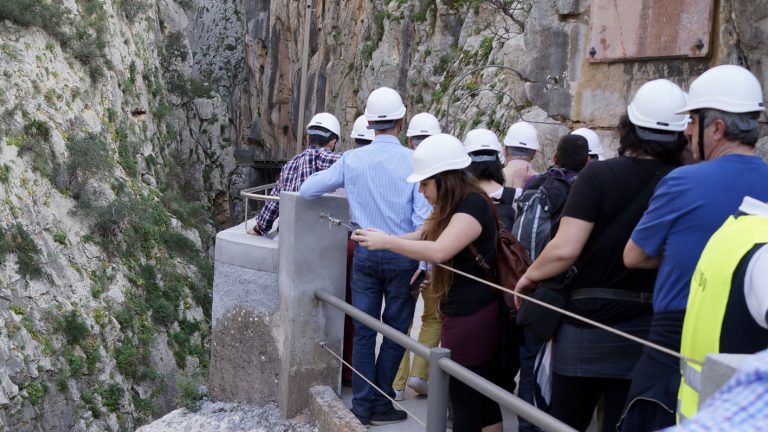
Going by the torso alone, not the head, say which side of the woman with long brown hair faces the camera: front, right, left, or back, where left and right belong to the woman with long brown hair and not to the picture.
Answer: left

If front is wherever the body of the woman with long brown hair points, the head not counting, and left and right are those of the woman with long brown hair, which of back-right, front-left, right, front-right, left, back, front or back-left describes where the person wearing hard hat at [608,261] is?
back-left

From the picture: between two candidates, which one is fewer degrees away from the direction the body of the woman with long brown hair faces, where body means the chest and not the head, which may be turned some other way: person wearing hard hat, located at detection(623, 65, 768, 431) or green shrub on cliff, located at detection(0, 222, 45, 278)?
the green shrub on cliff

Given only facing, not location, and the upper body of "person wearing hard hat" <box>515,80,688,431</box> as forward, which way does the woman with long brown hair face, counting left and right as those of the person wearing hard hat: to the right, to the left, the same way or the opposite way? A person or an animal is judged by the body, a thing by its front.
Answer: to the left

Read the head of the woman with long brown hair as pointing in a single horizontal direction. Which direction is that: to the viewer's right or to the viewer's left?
to the viewer's left

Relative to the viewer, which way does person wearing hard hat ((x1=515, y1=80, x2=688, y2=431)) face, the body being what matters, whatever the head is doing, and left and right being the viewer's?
facing away from the viewer

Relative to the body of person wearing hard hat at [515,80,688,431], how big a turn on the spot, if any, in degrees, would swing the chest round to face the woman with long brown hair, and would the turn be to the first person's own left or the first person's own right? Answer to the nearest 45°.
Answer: approximately 45° to the first person's own left

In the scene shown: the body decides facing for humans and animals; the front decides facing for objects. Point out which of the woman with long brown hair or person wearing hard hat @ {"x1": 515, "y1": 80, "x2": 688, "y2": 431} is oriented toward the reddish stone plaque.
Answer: the person wearing hard hat

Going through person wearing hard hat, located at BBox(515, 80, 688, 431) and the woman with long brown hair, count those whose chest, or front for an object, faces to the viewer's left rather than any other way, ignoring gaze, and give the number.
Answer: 1

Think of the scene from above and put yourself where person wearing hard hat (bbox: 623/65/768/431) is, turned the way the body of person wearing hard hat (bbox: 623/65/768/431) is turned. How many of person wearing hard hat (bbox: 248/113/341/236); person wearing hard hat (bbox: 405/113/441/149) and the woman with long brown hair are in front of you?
3

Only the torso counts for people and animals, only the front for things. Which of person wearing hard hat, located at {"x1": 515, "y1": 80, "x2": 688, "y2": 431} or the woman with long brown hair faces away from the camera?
the person wearing hard hat

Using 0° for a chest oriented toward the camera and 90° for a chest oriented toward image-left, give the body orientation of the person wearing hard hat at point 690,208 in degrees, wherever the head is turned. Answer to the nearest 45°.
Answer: approximately 135°

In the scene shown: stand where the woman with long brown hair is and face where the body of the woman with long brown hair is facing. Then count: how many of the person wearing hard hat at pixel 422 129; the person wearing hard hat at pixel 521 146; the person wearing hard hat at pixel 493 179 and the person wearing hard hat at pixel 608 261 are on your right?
3

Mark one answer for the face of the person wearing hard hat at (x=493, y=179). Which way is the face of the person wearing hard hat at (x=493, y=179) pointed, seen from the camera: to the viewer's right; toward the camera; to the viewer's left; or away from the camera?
away from the camera
